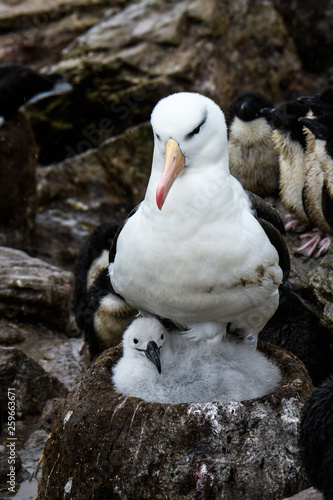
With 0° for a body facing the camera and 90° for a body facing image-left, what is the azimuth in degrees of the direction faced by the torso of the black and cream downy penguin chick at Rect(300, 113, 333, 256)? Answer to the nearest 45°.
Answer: approximately 90°

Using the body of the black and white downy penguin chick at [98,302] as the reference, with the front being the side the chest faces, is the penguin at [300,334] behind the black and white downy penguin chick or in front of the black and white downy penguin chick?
in front

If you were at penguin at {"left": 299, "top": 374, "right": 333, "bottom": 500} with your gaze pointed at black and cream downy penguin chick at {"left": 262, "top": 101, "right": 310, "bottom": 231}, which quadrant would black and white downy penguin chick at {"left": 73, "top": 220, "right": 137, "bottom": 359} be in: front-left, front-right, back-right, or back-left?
front-left

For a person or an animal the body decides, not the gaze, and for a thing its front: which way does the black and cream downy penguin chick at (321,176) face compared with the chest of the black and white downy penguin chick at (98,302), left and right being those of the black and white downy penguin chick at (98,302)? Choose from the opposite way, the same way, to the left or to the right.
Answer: the opposite way

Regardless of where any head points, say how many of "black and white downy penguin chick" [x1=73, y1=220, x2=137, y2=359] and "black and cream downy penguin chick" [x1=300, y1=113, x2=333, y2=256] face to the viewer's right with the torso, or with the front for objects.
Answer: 1

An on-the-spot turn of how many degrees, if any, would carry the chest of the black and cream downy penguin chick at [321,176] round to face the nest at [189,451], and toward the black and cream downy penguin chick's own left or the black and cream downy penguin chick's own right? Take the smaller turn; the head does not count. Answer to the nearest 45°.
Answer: approximately 90° to the black and cream downy penguin chick's own left

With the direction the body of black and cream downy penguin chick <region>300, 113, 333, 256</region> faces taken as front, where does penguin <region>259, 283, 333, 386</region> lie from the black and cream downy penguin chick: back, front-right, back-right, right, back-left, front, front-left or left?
left

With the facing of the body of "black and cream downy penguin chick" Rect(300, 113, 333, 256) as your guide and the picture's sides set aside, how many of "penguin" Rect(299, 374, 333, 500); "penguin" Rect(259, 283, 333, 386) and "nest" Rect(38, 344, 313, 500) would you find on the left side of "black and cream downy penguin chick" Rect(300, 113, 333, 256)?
3

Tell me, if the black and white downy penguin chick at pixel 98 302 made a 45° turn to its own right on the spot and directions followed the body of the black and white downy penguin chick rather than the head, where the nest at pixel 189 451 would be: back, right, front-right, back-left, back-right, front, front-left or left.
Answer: front-right
